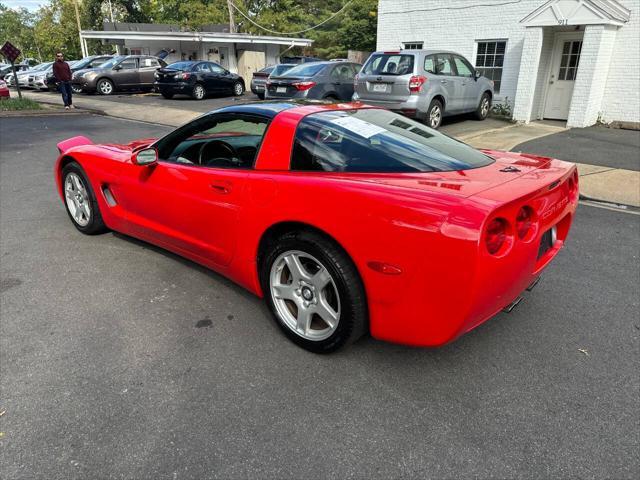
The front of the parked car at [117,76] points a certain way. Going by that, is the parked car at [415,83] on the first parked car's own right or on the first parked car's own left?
on the first parked car's own left

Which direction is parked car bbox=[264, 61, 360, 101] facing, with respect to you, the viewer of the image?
facing away from the viewer and to the right of the viewer

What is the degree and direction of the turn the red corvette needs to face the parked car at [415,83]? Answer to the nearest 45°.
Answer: approximately 45° to its right

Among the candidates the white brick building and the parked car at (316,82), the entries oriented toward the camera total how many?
1

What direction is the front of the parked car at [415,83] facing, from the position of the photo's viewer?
facing away from the viewer and to the right of the viewer

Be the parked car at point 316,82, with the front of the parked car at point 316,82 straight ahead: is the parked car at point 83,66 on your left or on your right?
on your left

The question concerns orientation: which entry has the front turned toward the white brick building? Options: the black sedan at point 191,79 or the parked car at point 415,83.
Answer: the parked car

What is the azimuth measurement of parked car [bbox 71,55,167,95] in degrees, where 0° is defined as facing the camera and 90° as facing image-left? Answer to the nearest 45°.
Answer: approximately 45°

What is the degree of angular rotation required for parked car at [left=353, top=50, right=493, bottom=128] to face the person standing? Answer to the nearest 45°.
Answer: approximately 135° to its left

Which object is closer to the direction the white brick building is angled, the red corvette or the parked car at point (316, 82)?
the red corvette

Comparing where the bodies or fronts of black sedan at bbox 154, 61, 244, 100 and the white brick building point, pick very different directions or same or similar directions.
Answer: very different directions
